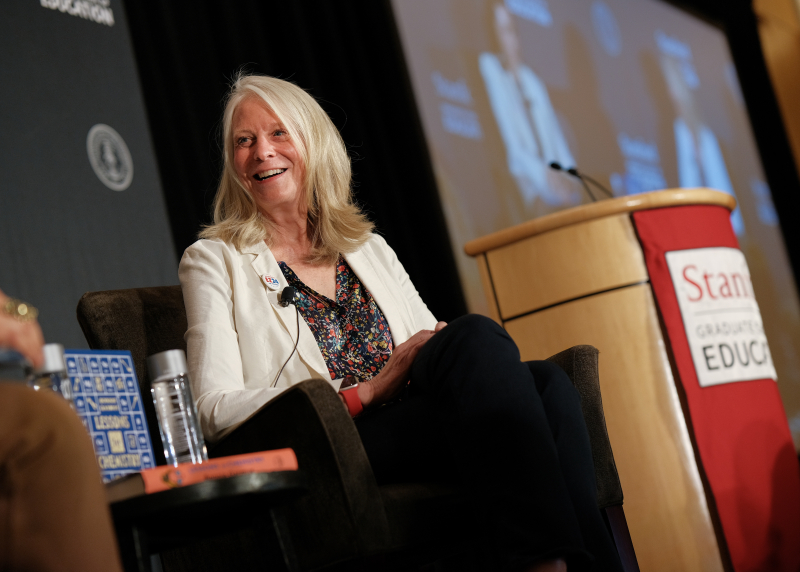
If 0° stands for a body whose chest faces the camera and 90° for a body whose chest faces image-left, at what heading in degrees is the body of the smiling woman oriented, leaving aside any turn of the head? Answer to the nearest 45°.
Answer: approximately 315°

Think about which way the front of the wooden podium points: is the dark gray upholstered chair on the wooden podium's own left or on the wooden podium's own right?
on the wooden podium's own right

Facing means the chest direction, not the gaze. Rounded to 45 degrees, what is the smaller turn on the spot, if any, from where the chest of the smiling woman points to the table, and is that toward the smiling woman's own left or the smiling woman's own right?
approximately 45° to the smiling woman's own right

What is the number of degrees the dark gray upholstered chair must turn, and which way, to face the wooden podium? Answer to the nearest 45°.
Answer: approximately 90° to its left

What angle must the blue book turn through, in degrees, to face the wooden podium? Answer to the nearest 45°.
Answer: approximately 135° to its left

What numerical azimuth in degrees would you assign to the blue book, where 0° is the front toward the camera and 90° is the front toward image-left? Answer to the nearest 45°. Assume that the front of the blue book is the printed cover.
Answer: approximately 0°

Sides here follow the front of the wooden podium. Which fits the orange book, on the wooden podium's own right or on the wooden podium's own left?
on the wooden podium's own right
